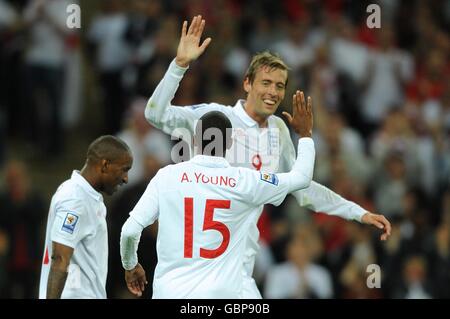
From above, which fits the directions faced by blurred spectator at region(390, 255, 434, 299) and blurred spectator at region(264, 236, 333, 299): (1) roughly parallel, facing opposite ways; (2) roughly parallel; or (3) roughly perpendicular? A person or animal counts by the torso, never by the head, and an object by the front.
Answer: roughly parallel

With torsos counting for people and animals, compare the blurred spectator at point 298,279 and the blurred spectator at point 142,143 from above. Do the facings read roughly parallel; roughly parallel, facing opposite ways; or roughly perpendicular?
roughly parallel

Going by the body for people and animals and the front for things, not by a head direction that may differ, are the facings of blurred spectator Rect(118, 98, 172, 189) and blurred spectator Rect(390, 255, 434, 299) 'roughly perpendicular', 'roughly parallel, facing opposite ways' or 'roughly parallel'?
roughly parallel

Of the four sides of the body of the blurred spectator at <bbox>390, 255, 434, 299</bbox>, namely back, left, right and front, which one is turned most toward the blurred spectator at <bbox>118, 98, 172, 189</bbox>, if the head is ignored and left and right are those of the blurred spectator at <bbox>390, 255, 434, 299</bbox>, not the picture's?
right

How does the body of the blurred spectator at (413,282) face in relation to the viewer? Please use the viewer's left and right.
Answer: facing the viewer

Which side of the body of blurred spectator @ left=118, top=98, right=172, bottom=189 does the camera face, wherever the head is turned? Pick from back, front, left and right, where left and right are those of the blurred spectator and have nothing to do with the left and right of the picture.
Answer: front

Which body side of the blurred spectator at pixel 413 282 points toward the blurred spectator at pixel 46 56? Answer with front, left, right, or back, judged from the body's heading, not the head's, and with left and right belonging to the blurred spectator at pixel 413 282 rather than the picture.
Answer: right

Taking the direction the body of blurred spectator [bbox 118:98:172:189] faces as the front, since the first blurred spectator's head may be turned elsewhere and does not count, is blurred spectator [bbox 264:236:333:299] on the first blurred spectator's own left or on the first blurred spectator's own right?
on the first blurred spectator's own left

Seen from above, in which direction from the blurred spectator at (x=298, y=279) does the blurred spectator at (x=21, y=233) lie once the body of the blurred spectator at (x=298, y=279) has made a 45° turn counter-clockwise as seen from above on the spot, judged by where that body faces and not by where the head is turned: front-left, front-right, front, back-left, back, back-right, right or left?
back-right

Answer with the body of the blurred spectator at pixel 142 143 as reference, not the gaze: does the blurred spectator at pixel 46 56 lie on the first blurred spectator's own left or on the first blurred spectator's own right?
on the first blurred spectator's own right

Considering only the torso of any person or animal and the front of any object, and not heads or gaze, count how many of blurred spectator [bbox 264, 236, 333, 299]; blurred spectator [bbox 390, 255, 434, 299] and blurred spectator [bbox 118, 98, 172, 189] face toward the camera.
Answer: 3
